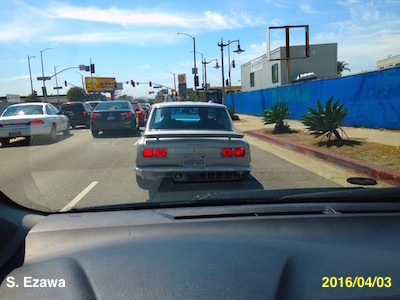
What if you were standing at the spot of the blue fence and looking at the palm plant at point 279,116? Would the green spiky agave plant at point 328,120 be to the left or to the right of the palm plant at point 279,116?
left

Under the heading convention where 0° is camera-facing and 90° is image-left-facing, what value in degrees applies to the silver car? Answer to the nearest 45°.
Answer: approximately 180°

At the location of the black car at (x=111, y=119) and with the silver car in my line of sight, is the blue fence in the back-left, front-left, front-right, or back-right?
front-left

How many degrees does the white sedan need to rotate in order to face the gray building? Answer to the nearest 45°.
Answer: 0° — it already faces it

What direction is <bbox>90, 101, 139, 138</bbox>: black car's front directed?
away from the camera

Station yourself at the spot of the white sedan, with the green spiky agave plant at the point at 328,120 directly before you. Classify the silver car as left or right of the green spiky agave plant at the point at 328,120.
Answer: right

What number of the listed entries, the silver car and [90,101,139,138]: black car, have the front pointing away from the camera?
2

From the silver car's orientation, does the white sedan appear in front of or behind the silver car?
in front

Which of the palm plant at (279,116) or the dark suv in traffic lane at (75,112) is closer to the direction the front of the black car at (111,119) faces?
the dark suv in traffic lane

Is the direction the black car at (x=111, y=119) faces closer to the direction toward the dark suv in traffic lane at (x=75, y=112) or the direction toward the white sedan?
the dark suv in traffic lane

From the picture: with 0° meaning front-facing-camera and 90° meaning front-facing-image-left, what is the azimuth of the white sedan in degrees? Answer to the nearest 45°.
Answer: approximately 225°

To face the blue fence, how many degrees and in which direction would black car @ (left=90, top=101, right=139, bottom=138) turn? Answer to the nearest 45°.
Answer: approximately 90° to its right
